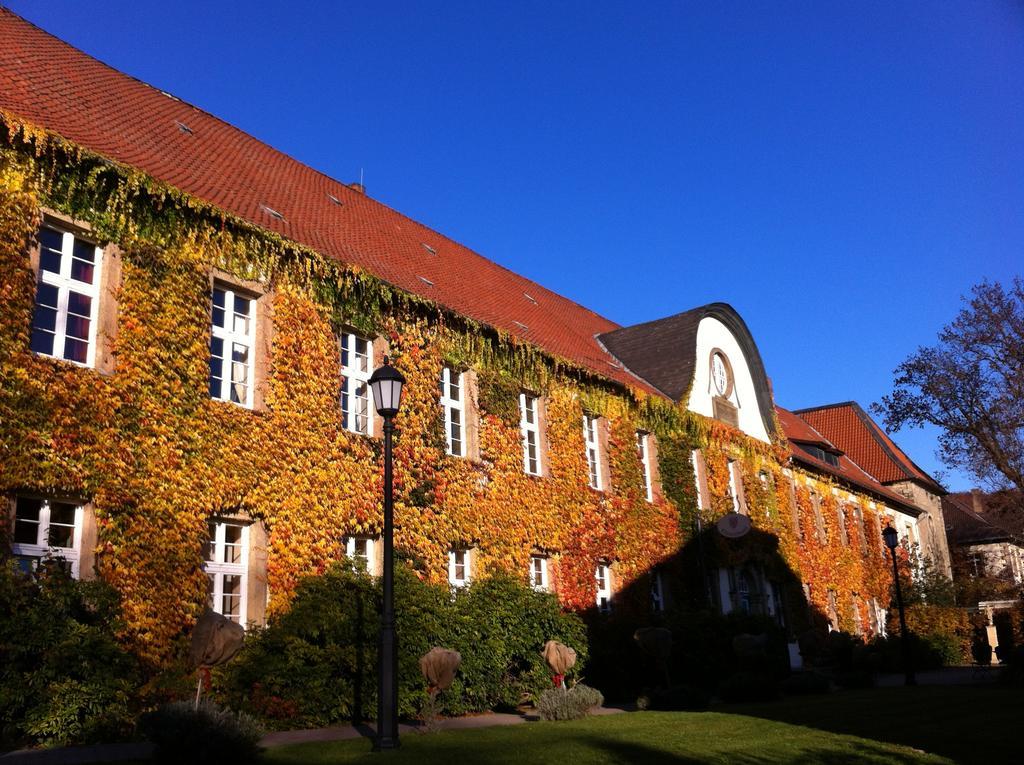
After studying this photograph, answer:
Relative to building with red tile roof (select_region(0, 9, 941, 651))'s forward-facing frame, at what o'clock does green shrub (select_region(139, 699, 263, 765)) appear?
The green shrub is roughly at 2 o'clock from the building with red tile roof.

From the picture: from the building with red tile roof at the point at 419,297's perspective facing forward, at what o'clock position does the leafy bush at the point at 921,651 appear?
The leafy bush is roughly at 9 o'clock from the building with red tile roof.

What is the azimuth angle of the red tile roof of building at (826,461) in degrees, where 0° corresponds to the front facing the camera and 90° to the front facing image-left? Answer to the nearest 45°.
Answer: approximately 315°

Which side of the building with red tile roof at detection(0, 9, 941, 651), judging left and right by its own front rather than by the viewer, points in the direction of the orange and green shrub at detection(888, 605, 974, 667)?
left

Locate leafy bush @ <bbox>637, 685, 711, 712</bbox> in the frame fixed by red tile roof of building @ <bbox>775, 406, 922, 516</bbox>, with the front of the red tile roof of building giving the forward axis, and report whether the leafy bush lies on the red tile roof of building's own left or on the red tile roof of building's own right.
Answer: on the red tile roof of building's own right

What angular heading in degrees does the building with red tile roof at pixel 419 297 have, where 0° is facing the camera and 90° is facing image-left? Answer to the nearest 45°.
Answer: approximately 315°

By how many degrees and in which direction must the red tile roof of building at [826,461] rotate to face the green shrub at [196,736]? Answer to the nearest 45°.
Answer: approximately 45° to its right
